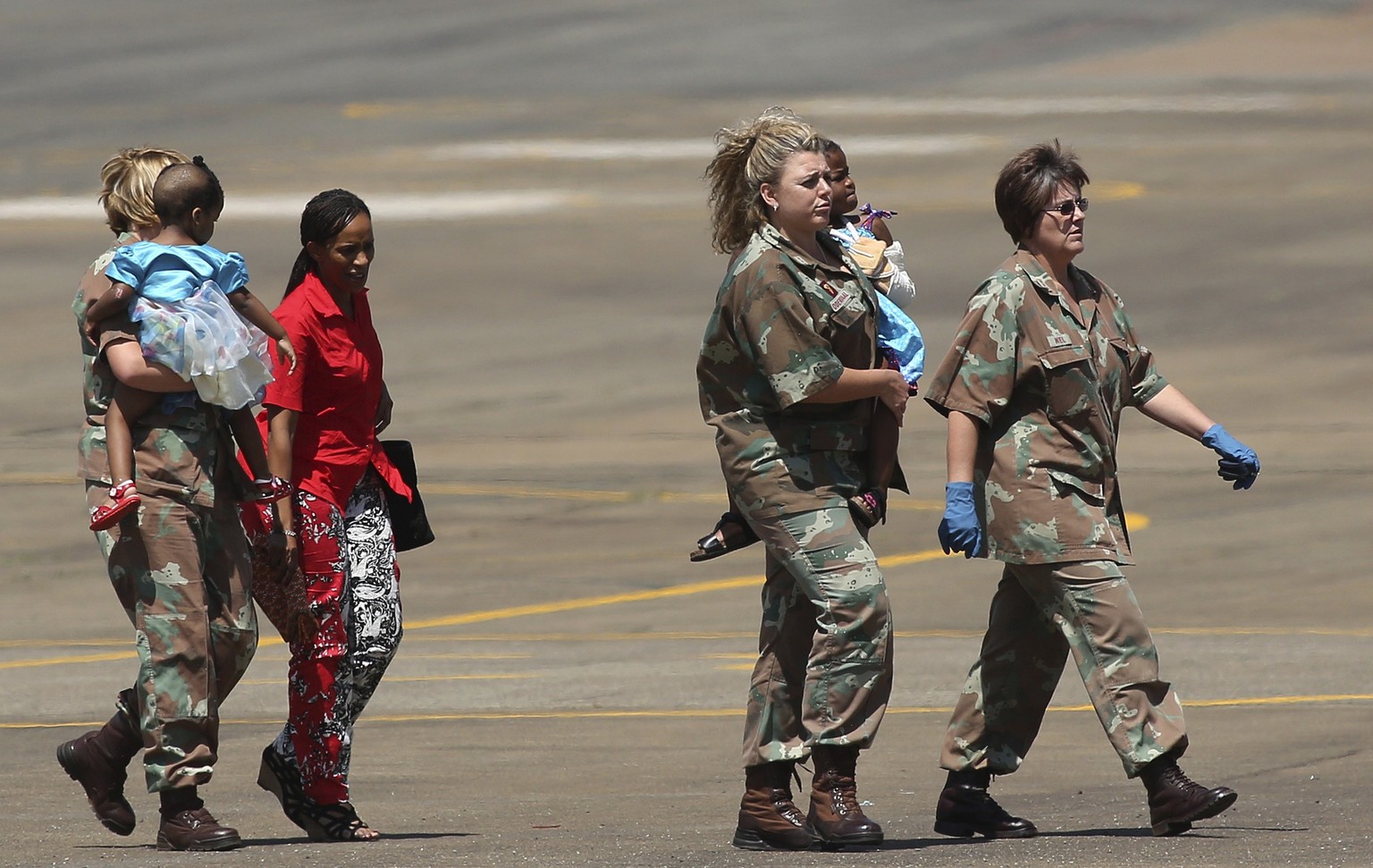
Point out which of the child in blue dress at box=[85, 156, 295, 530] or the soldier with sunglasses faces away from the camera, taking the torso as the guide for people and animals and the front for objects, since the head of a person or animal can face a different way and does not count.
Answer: the child in blue dress

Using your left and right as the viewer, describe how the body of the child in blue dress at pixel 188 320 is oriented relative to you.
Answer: facing away from the viewer

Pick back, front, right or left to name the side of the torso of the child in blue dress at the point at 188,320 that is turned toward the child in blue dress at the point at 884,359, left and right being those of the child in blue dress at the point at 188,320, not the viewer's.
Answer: right

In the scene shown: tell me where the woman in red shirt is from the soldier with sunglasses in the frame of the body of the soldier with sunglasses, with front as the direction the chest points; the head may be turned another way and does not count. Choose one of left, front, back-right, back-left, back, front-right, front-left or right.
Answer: back-right

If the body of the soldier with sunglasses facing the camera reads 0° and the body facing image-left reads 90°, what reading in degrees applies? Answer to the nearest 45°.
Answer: approximately 315°

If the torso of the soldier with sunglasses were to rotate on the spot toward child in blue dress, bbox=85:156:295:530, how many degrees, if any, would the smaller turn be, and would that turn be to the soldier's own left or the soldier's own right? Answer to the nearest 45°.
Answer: approximately 135° to the soldier's own right

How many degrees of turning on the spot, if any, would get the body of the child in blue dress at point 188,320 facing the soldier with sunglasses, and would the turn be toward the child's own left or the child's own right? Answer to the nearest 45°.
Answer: approximately 90° to the child's own right

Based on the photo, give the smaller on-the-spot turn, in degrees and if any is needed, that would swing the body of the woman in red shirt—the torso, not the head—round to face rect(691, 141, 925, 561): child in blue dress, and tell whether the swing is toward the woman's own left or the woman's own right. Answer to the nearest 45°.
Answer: approximately 45° to the woman's own left
